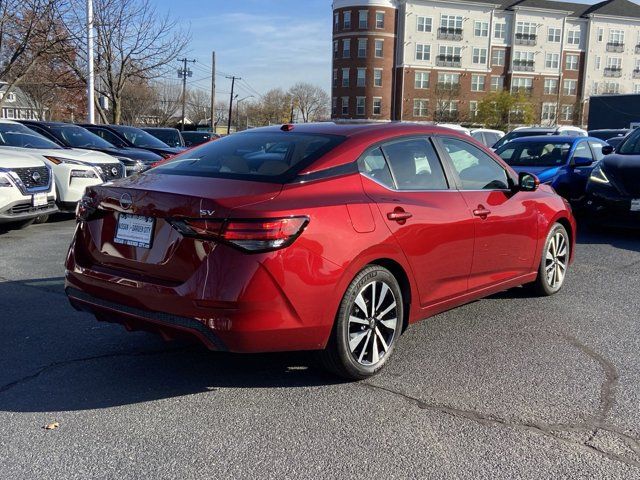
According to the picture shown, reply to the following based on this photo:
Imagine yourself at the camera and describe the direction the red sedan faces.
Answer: facing away from the viewer and to the right of the viewer

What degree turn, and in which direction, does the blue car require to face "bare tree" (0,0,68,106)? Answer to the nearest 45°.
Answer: approximately 45° to its right

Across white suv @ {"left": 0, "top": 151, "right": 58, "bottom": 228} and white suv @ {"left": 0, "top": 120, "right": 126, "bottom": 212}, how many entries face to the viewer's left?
0

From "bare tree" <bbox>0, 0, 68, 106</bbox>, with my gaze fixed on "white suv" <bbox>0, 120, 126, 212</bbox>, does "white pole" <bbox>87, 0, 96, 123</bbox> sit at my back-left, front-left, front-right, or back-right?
front-left

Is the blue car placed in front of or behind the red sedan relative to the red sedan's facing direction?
in front

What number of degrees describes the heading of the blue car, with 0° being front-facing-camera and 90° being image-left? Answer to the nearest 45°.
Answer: approximately 45°

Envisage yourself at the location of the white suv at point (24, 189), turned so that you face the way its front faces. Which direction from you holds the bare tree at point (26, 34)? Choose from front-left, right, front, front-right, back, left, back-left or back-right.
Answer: back-left

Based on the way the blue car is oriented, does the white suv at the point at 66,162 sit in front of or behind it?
in front

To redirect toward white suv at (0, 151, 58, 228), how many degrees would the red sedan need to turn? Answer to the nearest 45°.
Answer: approximately 90° to its left

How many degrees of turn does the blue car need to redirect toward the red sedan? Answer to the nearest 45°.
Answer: approximately 45° to its left

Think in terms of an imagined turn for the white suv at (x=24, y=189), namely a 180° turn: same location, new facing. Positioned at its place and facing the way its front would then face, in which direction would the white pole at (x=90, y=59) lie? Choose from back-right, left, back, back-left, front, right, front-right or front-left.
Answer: front-right

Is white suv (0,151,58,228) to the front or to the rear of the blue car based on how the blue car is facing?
to the front
